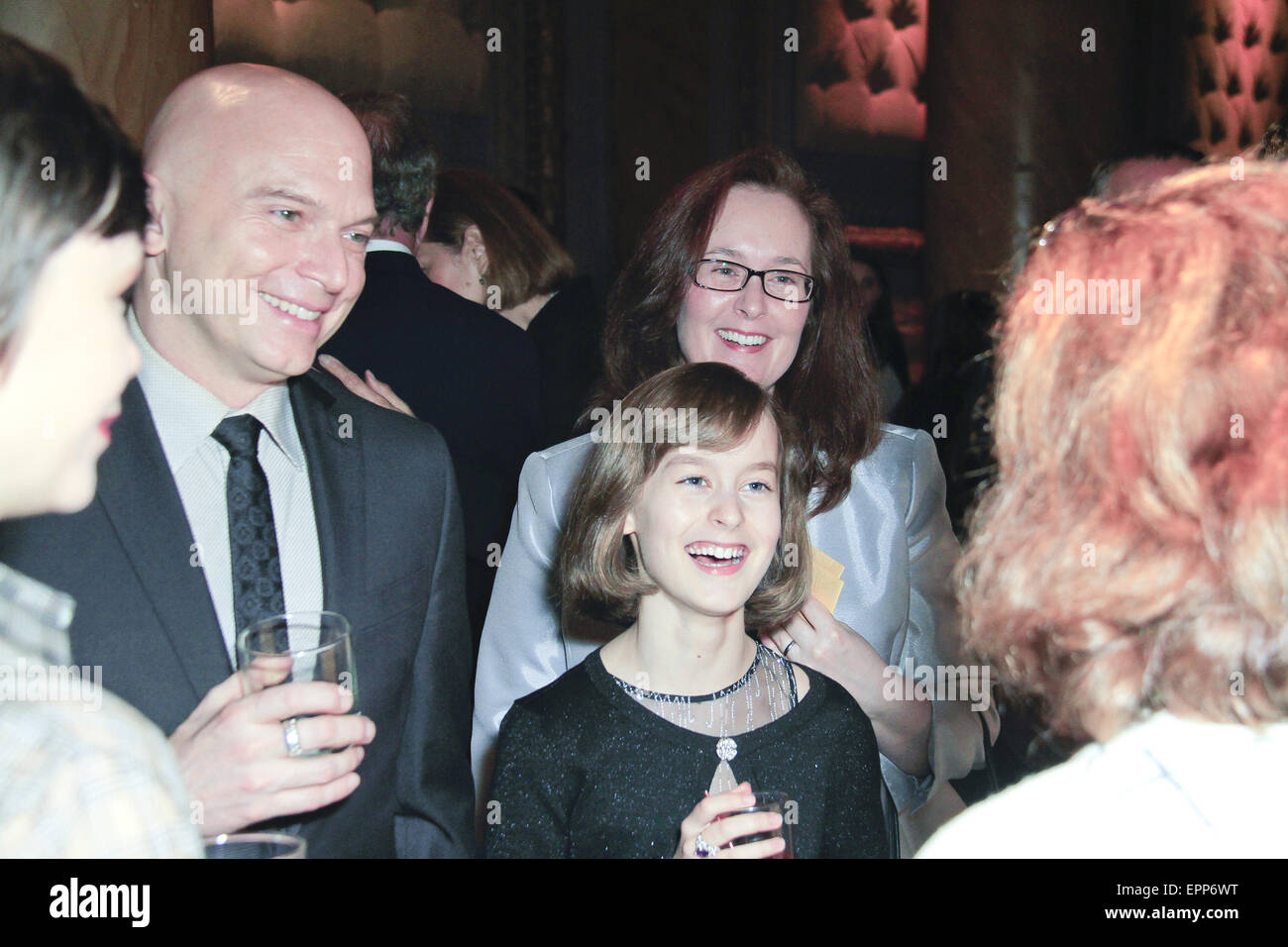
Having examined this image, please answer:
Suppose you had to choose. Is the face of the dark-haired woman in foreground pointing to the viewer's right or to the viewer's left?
to the viewer's right

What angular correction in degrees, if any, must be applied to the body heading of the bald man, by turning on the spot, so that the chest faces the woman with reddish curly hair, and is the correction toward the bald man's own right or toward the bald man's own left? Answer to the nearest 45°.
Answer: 0° — they already face them

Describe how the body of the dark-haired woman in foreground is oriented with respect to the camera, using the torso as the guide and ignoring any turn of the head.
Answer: to the viewer's right

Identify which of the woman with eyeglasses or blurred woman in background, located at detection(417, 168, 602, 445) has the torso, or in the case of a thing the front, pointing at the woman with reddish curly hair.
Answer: the woman with eyeglasses
